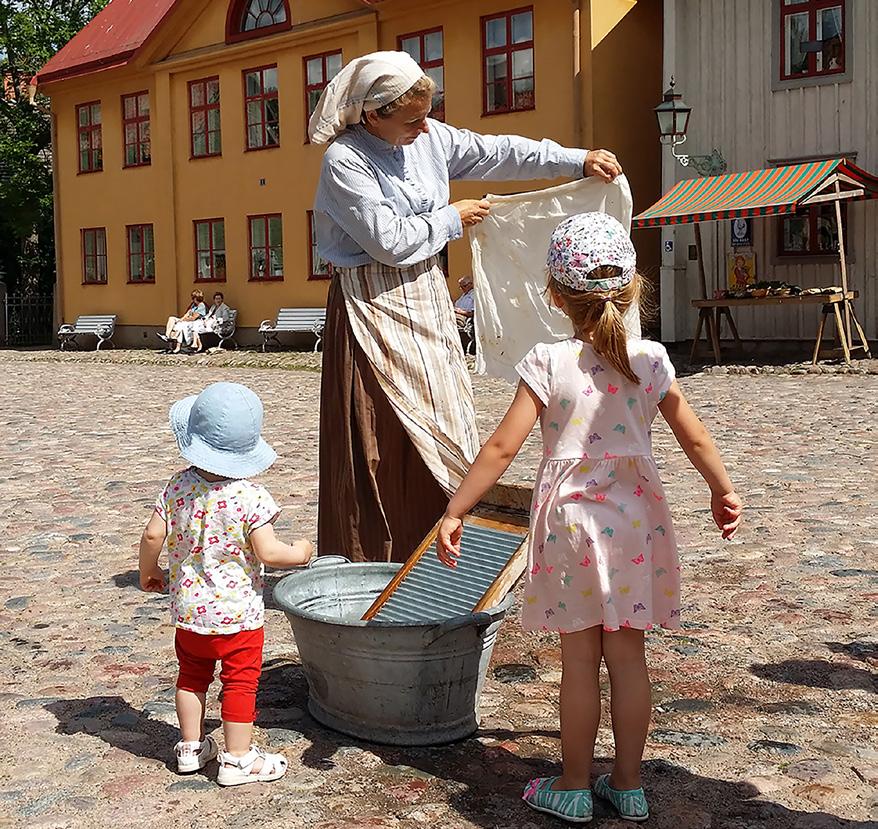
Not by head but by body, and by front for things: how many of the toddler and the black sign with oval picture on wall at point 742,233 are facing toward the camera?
1

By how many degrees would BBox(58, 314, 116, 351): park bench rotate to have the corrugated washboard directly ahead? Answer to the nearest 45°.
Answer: approximately 45° to its left

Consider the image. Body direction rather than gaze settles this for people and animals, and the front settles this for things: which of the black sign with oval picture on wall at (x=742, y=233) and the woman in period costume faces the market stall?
the black sign with oval picture on wall

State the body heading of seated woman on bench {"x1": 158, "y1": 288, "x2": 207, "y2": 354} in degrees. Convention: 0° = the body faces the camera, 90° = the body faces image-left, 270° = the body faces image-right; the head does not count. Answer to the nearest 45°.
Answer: approximately 45°

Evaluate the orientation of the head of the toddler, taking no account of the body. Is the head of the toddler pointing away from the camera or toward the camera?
away from the camera

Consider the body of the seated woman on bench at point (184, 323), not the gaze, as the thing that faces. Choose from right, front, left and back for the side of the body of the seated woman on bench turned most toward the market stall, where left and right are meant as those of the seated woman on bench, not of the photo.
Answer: left

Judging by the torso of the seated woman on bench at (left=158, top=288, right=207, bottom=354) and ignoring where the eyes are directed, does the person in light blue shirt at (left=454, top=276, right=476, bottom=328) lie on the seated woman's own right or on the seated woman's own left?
on the seated woman's own left

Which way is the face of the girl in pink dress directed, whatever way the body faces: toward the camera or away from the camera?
away from the camera

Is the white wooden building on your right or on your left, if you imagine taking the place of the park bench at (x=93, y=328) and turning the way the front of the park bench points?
on your left

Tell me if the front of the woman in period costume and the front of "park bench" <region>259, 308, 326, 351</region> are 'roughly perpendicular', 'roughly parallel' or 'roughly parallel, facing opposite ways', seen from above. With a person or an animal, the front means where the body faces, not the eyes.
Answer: roughly perpendicular

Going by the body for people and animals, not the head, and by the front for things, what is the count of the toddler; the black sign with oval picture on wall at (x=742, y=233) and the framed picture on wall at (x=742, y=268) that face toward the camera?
2

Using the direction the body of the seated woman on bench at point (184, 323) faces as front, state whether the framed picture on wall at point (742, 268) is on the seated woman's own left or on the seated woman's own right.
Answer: on the seated woman's own left
